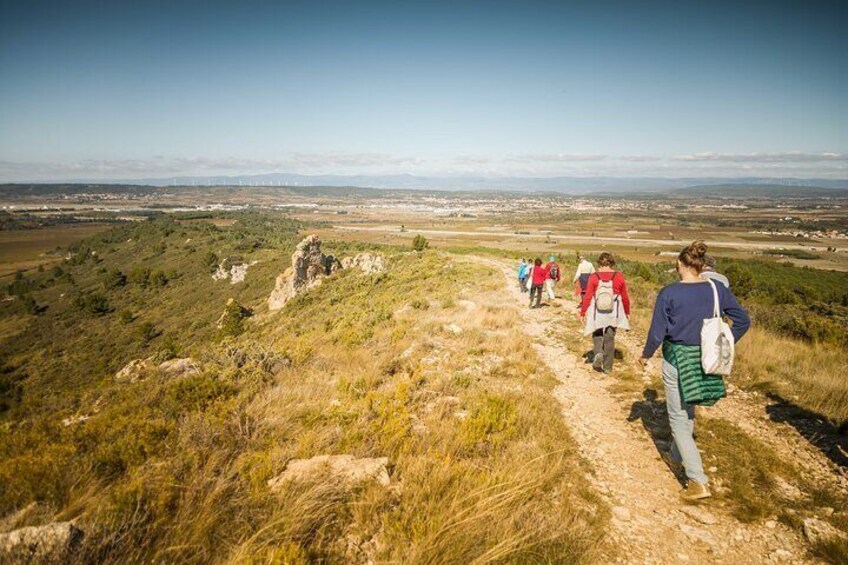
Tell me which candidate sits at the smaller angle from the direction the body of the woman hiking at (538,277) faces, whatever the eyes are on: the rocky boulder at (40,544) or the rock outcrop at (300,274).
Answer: the rock outcrop

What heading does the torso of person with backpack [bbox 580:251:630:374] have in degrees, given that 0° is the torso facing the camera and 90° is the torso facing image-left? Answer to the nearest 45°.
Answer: approximately 180°

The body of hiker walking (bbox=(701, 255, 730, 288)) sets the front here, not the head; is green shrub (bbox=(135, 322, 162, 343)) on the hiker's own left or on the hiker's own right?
on the hiker's own left

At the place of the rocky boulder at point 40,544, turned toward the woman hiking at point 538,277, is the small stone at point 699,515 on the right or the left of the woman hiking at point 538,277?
right

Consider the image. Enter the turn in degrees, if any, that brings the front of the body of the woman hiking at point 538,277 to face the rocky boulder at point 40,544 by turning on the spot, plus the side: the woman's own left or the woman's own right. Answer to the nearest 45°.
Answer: approximately 180°

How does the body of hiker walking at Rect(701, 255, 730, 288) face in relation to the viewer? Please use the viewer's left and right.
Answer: facing away from the viewer

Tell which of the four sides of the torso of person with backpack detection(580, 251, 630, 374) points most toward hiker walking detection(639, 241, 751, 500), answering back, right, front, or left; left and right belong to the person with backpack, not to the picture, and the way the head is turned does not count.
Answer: back

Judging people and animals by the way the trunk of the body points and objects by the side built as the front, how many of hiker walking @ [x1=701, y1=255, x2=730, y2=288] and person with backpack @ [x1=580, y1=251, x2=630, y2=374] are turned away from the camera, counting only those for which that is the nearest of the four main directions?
2

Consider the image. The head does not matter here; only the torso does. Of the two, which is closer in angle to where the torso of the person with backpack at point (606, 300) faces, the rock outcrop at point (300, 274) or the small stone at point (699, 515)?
the rock outcrop

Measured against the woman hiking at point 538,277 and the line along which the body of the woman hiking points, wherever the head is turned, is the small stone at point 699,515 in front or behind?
behind

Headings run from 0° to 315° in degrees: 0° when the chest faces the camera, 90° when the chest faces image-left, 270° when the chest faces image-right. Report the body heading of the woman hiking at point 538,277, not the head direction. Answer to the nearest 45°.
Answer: approximately 180°
